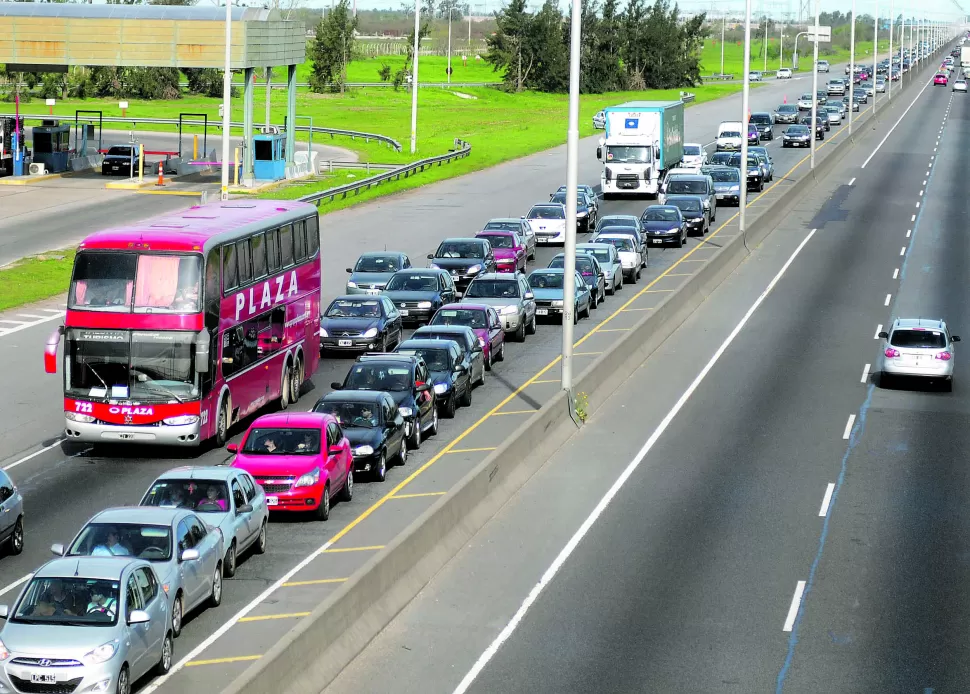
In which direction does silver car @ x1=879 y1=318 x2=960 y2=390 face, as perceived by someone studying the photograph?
facing away from the viewer

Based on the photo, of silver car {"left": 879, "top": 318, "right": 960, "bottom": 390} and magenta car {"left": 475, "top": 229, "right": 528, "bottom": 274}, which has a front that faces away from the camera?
the silver car

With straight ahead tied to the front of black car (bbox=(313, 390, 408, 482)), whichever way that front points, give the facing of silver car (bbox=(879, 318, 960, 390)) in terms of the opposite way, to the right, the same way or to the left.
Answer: the opposite way

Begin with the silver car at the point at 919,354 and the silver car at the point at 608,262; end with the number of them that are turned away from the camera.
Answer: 1

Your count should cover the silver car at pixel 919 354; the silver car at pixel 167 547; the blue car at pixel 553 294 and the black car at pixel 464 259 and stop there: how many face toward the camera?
3

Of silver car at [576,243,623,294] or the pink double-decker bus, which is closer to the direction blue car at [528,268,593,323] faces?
the pink double-decker bus

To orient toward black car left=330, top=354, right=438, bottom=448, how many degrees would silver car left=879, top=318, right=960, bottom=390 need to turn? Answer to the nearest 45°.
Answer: approximately 135° to its left

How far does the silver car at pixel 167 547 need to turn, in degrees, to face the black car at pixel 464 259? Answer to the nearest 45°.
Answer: approximately 180°

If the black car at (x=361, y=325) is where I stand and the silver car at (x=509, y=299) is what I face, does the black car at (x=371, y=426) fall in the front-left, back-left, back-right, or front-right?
back-right
